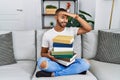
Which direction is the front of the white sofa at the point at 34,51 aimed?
toward the camera

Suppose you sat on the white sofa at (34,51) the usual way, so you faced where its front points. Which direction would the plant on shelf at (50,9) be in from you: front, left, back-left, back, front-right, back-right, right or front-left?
back

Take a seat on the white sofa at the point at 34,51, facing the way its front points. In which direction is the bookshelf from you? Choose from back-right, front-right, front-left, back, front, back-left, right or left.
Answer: back

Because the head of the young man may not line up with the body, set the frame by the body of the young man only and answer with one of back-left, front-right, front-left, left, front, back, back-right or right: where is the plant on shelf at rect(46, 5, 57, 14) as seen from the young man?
back

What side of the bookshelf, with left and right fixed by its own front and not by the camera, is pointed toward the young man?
front

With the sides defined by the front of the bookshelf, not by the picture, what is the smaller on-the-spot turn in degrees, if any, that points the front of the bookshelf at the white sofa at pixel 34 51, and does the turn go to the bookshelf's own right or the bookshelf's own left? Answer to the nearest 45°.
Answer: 0° — it already faces it

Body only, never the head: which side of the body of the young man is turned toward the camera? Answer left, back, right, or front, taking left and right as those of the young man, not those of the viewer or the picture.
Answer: front

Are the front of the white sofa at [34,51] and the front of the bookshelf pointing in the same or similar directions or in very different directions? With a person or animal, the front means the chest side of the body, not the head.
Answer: same or similar directions

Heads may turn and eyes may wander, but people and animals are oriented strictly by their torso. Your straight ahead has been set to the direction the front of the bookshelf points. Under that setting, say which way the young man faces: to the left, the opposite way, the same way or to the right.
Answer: the same way

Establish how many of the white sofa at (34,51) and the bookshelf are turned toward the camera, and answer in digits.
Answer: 2
